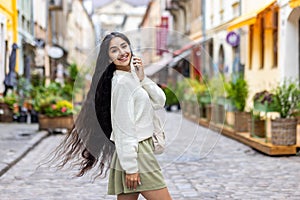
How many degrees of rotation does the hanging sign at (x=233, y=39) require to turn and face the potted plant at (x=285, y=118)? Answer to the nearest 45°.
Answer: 0° — it already faces it

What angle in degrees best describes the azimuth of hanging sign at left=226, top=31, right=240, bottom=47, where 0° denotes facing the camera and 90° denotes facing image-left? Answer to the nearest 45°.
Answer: approximately 0°

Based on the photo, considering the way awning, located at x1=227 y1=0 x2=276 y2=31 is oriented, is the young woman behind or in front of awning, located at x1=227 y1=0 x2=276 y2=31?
in front

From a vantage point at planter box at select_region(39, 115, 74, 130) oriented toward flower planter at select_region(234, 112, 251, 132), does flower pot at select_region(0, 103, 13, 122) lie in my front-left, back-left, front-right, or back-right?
back-left

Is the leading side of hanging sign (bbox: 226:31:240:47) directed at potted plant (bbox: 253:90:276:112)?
yes

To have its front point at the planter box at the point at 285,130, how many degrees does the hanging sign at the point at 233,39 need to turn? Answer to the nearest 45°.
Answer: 0° — it already faces it

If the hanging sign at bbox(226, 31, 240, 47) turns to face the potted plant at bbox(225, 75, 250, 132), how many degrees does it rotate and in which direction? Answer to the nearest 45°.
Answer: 0° — it already faces it

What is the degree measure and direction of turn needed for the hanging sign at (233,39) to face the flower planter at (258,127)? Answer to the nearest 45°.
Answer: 0° — it already faces it
